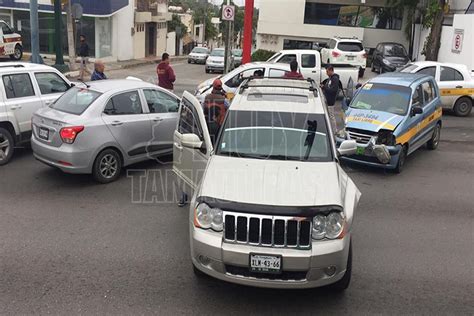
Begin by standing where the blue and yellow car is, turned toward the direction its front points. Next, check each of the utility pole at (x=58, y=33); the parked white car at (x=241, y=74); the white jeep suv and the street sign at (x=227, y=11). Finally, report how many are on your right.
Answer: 3

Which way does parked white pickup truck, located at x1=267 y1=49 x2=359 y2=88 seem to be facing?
to the viewer's left

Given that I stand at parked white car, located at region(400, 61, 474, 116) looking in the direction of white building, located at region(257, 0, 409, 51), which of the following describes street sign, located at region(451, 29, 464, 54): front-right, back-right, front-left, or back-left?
front-right

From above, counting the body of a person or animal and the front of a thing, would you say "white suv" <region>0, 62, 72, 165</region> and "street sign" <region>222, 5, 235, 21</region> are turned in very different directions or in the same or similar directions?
very different directions

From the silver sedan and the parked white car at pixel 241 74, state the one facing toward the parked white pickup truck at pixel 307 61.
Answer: the silver sedan

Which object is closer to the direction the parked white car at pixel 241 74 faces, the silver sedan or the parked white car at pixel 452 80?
the silver sedan

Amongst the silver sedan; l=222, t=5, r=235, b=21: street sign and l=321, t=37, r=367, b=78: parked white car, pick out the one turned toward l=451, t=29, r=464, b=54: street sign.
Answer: the silver sedan

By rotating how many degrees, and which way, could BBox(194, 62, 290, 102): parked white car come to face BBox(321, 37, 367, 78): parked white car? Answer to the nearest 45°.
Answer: approximately 180°

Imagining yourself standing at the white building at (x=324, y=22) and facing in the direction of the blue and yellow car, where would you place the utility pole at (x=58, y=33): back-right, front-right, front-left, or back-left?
front-right

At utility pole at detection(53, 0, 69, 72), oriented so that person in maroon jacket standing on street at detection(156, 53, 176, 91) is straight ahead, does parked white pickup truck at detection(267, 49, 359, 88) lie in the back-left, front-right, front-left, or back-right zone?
front-left

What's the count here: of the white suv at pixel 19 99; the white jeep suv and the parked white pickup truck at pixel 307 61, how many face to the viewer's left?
1

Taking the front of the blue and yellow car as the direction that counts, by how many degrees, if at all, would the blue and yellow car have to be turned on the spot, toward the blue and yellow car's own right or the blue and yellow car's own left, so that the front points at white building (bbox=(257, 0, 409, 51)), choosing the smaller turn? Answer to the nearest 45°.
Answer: approximately 135° to the blue and yellow car's own right

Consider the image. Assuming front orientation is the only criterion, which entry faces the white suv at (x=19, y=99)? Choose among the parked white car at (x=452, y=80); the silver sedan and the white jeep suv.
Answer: the parked white car

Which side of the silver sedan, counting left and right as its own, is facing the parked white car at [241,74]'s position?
front

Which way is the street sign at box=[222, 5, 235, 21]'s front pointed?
toward the camera

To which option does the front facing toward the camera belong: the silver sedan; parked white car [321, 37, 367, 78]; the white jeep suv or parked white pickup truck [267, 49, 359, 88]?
the white jeep suv
